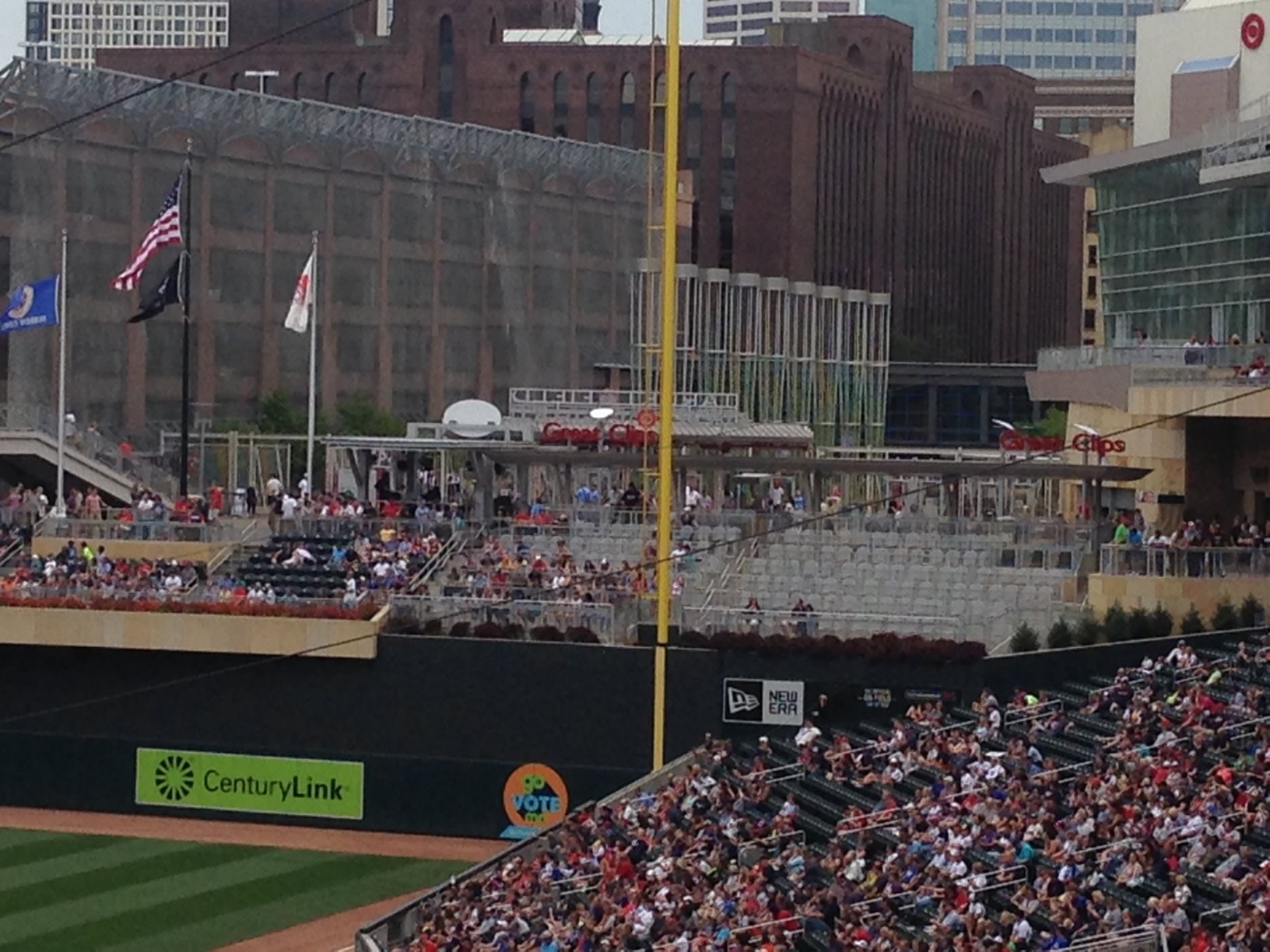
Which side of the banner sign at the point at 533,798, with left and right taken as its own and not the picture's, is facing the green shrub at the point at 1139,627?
left

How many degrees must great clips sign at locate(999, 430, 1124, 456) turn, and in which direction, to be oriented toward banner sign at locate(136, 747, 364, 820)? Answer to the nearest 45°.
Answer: approximately 90° to its right

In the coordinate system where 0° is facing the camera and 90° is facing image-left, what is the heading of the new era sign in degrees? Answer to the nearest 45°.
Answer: approximately 0°

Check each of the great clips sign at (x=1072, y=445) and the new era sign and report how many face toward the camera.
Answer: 2

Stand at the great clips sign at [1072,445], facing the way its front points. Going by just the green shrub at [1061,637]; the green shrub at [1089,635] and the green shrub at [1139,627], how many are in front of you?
3

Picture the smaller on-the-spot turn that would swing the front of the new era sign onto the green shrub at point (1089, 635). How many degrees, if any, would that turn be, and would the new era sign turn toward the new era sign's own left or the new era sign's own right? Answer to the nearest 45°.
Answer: approximately 90° to the new era sign's own left

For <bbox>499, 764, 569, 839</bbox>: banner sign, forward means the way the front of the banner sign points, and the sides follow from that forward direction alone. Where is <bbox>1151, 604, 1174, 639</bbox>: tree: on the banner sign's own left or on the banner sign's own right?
on the banner sign's own left

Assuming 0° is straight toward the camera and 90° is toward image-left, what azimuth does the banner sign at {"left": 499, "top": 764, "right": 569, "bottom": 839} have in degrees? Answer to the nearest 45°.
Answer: approximately 0°

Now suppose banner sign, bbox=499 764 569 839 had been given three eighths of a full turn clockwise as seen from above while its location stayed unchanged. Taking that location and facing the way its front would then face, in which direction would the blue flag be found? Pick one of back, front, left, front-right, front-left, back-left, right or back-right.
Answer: front

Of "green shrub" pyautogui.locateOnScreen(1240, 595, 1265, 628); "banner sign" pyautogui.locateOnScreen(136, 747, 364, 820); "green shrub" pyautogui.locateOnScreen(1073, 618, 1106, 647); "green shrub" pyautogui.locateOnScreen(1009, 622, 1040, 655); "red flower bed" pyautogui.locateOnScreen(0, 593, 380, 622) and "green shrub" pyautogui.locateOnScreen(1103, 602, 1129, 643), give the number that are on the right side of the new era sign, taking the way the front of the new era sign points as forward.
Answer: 2

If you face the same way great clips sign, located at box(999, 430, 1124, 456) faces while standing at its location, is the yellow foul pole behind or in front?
in front

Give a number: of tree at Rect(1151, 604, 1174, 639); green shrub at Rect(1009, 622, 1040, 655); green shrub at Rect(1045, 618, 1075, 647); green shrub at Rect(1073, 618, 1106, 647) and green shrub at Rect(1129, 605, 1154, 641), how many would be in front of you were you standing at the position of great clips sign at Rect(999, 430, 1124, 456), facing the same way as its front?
5
